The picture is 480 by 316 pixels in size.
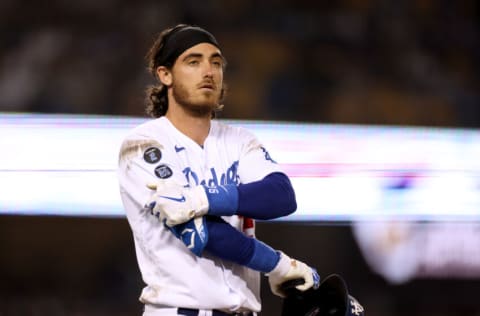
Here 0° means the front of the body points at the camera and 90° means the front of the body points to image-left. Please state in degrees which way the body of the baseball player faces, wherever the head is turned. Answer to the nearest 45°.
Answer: approximately 315°
